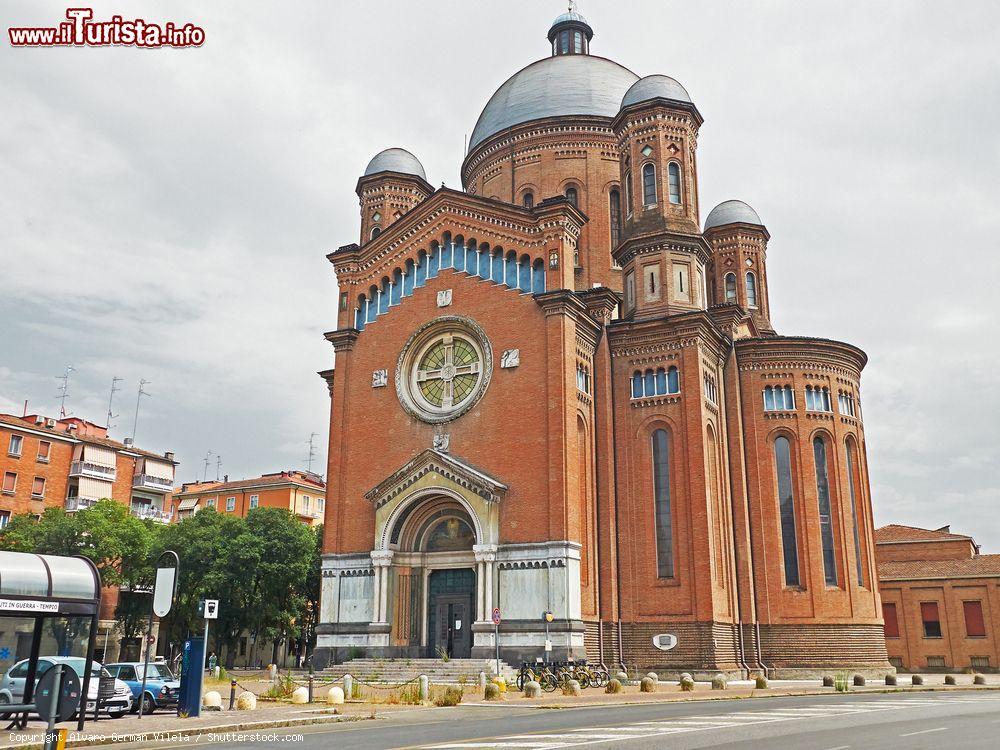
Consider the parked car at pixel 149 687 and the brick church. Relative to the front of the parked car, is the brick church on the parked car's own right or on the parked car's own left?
on the parked car's own left

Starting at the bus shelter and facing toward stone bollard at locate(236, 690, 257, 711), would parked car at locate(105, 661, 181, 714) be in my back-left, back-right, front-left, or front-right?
front-left

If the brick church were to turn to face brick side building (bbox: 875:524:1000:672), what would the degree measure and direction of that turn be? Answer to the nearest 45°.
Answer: approximately 180°

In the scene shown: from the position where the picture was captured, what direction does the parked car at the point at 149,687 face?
facing the viewer and to the right of the viewer

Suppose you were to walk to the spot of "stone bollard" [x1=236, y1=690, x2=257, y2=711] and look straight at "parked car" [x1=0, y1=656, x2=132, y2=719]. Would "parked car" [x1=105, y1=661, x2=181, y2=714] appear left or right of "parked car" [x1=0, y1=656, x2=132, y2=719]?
right

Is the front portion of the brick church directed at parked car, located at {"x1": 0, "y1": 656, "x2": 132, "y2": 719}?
yes

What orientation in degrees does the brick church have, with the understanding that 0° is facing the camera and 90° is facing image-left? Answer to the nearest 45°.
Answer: approximately 45°

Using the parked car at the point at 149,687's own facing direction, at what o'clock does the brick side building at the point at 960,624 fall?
The brick side building is roughly at 10 o'clock from the parked car.

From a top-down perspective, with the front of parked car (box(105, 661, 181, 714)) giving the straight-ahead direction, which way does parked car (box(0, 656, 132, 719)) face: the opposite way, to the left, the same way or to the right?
the same way

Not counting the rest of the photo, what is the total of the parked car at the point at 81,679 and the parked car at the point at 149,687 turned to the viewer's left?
0

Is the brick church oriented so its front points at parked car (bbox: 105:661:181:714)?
yes

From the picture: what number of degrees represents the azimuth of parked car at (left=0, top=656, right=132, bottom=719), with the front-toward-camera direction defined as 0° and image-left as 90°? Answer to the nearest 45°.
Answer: approximately 315°
